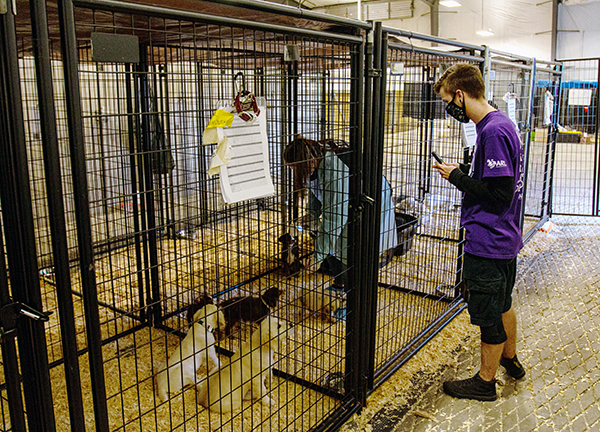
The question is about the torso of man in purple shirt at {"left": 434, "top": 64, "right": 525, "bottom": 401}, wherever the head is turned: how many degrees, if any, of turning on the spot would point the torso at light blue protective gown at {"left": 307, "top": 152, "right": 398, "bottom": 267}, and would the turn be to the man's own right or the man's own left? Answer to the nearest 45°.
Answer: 0° — they already face it

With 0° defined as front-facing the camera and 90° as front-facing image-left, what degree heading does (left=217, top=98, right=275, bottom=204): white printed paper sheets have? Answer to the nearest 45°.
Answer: approximately 0°

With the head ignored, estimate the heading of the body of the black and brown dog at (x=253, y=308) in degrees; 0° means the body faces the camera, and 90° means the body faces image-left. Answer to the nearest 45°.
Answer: approximately 270°

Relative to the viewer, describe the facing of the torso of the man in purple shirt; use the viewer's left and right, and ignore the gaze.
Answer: facing to the left of the viewer

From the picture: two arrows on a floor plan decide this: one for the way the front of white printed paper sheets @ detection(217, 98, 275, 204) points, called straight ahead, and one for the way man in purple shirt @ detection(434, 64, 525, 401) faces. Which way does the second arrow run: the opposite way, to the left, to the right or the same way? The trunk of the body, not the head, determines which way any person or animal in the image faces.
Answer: to the right
